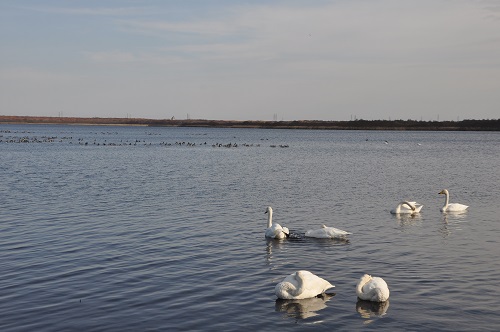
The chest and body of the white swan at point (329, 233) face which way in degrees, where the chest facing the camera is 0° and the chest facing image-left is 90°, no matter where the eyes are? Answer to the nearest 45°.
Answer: approximately 90°

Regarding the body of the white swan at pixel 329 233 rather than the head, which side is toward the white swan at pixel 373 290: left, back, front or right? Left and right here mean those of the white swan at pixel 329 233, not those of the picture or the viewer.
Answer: left

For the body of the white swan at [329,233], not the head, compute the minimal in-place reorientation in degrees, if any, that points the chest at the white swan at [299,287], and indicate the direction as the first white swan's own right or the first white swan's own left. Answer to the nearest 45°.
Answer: approximately 90° to the first white swan's own left

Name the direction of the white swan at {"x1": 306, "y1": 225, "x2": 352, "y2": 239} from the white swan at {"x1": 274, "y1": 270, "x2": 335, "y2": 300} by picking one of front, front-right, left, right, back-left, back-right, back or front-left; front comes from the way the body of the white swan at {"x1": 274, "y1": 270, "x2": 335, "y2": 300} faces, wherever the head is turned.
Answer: right

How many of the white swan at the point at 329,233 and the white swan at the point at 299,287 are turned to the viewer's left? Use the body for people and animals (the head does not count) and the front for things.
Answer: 2

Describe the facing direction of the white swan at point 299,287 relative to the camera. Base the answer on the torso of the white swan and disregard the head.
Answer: to the viewer's left
